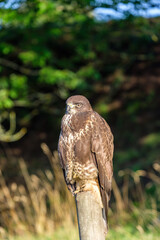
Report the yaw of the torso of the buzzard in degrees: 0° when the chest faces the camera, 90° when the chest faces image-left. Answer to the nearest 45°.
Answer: approximately 45°
